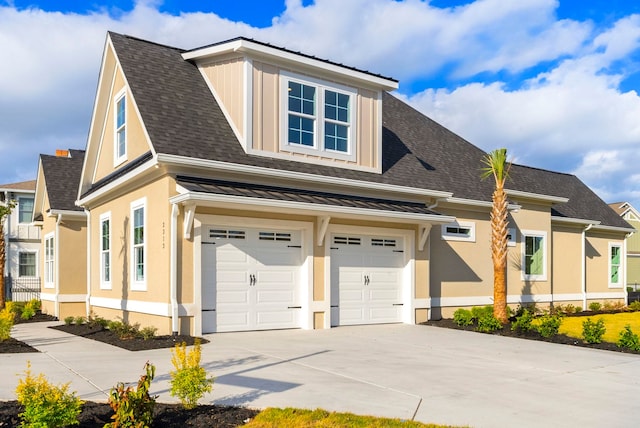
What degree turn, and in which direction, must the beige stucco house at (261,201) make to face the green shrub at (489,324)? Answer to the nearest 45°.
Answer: approximately 45° to its left

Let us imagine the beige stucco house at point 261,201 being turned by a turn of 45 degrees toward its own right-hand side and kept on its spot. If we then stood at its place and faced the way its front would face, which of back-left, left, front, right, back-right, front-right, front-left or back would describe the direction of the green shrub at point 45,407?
front

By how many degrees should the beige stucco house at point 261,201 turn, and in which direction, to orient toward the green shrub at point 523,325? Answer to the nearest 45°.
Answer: approximately 45° to its left

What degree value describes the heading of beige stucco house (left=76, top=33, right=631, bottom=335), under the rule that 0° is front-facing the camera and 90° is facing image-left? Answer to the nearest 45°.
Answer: approximately 315°

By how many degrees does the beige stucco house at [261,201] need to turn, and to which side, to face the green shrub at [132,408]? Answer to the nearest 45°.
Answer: approximately 45° to its right
